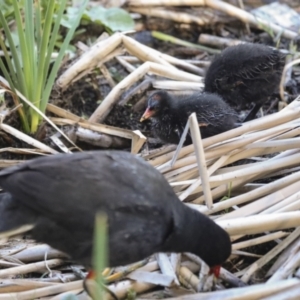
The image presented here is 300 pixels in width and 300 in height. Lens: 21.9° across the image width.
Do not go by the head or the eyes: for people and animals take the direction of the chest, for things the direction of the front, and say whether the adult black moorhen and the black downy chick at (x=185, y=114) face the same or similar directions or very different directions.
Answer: very different directions

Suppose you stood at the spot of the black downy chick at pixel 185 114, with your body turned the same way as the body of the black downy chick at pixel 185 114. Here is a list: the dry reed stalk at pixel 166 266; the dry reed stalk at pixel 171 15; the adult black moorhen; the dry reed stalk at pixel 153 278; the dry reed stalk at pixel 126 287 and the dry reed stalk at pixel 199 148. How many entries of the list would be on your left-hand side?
5

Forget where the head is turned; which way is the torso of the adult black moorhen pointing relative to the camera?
to the viewer's right

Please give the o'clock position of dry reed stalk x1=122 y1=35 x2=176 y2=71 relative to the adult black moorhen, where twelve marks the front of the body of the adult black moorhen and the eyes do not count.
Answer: The dry reed stalk is roughly at 9 o'clock from the adult black moorhen.

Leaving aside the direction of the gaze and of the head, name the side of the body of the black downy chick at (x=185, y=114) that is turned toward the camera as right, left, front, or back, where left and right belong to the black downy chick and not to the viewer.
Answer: left

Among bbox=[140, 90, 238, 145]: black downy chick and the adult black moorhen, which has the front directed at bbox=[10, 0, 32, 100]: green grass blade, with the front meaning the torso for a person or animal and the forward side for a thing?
the black downy chick

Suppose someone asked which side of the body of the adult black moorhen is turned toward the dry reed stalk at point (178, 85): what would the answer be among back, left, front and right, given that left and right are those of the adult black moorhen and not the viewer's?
left
